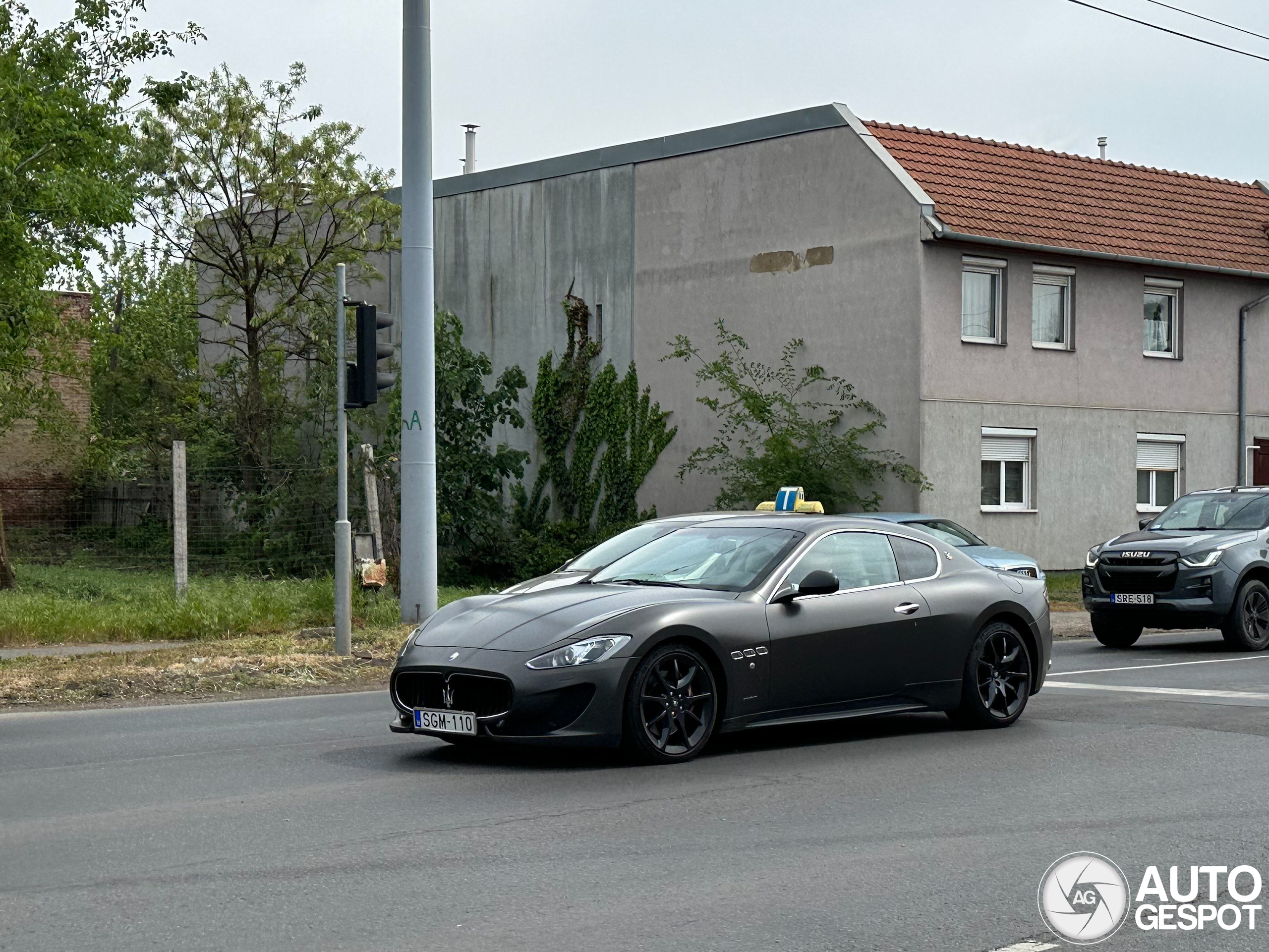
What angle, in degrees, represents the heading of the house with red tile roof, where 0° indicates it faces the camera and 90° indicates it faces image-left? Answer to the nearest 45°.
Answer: approximately 315°

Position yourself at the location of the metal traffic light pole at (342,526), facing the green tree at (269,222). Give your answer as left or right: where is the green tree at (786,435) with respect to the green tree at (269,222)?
right

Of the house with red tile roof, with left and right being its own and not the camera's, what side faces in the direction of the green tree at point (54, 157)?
right

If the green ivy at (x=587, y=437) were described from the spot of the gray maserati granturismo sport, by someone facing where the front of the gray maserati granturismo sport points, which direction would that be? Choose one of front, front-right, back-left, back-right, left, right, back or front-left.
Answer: back-right

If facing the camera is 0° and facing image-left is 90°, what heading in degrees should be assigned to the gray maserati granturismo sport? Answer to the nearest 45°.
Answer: approximately 45°

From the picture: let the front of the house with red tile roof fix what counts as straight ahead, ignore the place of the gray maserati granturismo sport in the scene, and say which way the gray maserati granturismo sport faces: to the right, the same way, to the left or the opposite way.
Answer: to the right

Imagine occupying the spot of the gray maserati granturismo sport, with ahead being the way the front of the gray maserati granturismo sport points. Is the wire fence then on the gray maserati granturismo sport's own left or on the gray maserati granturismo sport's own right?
on the gray maserati granturismo sport's own right

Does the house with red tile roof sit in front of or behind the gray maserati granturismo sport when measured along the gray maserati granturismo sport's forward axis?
behind

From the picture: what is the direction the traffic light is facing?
to the viewer's right

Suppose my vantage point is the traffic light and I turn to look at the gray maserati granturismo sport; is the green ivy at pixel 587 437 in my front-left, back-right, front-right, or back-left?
back-left

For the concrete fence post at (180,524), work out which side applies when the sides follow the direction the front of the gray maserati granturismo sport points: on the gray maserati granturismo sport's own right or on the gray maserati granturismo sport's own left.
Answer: on the gray maserati granturismo sport's own right

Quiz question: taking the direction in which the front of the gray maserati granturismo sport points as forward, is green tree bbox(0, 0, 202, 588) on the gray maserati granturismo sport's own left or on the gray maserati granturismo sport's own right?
on the gray maserati granturismo sport's own right

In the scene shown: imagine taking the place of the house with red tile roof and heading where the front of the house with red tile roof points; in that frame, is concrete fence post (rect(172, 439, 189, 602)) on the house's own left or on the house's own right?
on the house's own right
